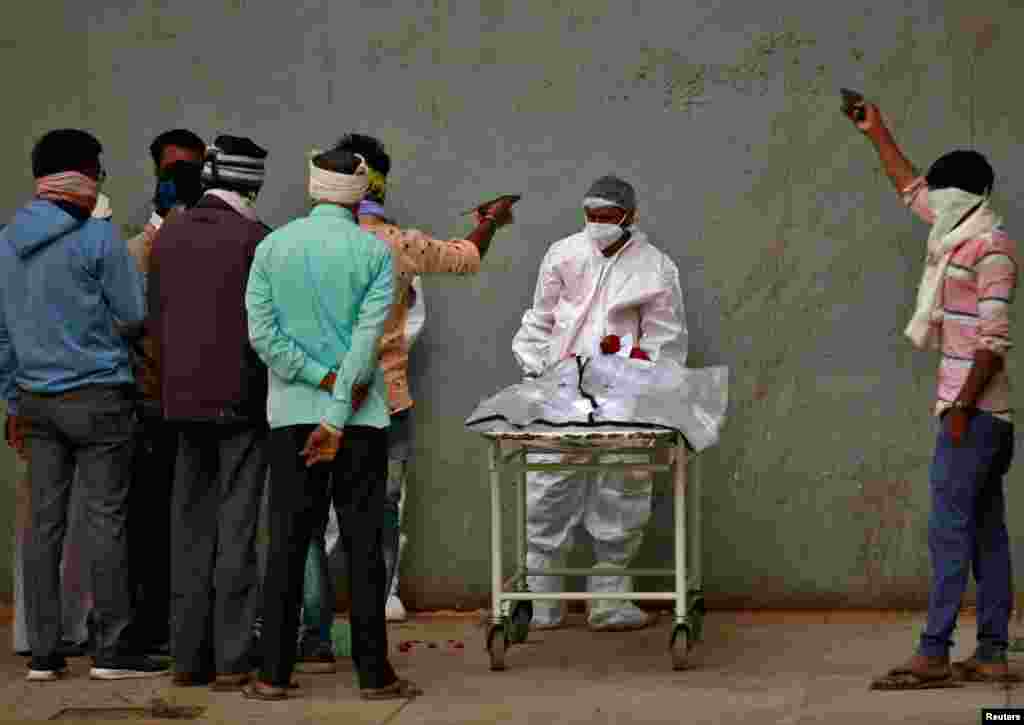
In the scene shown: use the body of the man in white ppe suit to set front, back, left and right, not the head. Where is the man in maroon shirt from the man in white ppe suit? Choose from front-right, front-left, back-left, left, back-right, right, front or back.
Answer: front-right

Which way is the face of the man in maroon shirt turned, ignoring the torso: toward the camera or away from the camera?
away from the camera

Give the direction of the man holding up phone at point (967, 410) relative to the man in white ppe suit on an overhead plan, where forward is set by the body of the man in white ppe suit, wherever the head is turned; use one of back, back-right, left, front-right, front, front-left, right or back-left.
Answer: front-left

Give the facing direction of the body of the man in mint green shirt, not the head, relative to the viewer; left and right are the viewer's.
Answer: facing away from the viewer

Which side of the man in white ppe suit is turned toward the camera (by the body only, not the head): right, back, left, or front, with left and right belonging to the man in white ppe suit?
front

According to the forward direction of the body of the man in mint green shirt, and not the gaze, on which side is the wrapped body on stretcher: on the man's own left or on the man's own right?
on the man's own right

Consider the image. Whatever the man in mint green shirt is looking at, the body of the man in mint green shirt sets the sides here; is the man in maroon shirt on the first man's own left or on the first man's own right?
on the first man's own left

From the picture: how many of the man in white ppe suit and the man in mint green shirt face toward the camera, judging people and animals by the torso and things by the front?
1

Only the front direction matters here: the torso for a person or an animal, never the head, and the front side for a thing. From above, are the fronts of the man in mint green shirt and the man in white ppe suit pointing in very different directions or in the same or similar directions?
very different directions

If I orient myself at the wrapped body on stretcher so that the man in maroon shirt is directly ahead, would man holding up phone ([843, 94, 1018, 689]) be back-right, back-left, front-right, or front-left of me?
back-left

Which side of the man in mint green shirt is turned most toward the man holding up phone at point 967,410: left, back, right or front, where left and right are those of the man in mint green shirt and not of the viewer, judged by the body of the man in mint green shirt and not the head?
right
